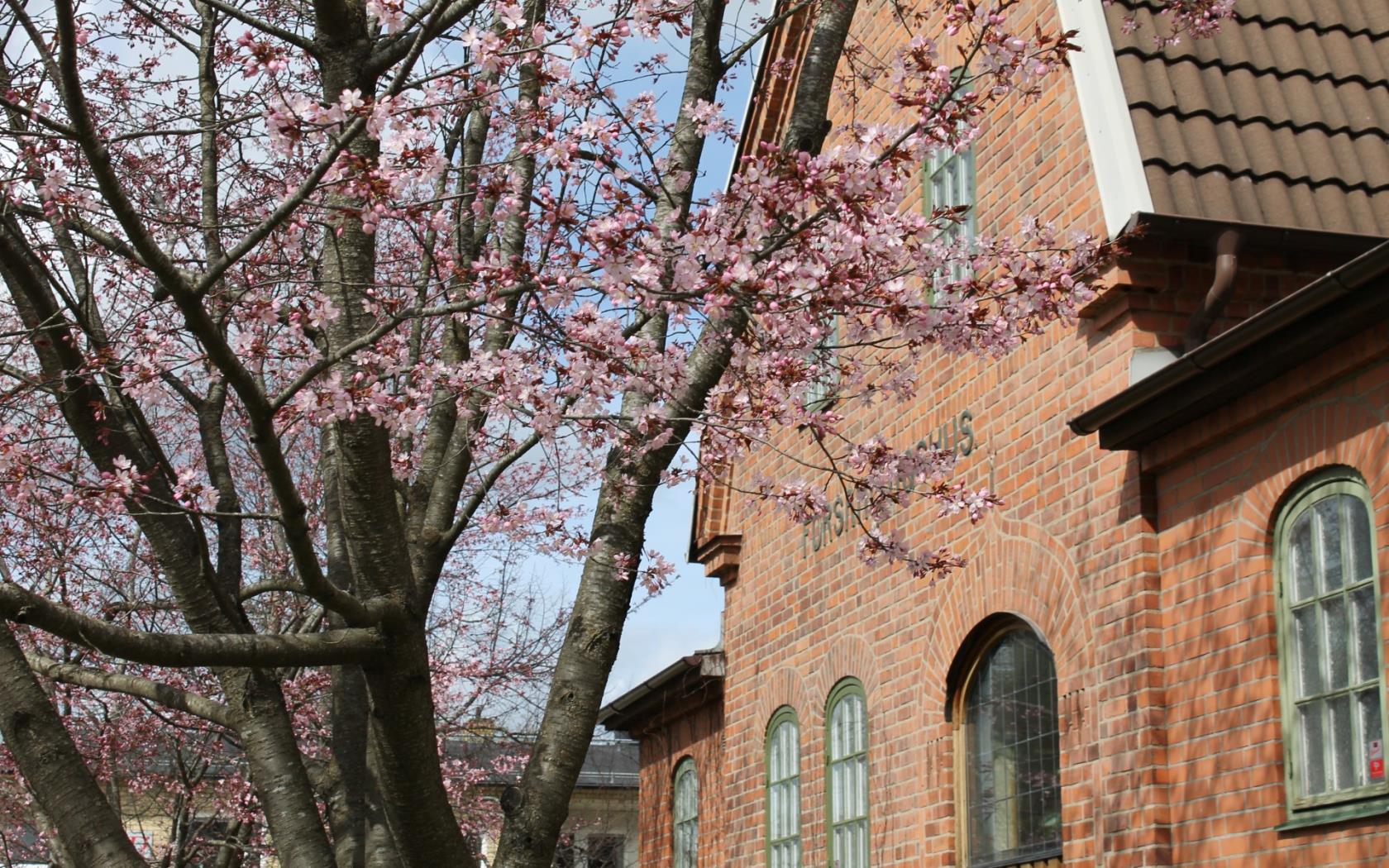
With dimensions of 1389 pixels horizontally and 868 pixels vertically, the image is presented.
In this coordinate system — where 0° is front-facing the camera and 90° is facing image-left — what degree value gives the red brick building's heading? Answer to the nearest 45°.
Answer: approximately 45°
